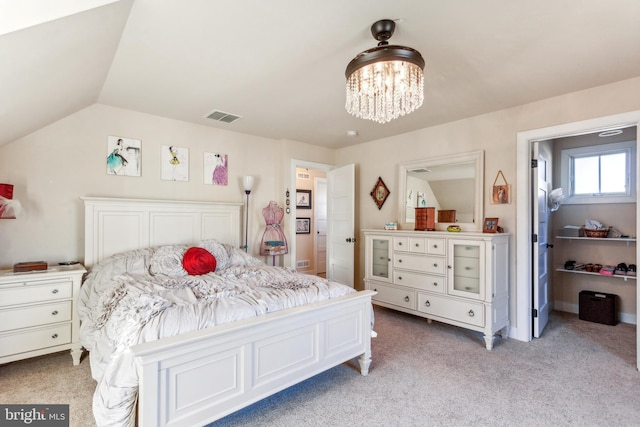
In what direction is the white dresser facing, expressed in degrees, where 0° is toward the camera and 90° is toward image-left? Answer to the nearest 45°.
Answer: approximately 45°

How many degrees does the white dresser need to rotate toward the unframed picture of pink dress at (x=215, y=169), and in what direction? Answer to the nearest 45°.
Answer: approximately 45° to its right

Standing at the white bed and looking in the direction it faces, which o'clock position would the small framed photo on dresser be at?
The small framed photo on dresser is roughly at 10 o'clock from the white bed.

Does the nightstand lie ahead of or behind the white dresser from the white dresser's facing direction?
ahead

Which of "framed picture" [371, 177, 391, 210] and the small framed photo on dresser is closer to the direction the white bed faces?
the small framed photo on dresser

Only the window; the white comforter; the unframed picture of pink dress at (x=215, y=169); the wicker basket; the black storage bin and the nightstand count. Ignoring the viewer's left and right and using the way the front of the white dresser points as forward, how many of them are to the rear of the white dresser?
3

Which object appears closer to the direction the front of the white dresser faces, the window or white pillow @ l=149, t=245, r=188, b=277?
the white pillow

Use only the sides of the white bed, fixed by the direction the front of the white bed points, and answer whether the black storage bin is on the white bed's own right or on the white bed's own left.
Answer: on the white bed's own left
